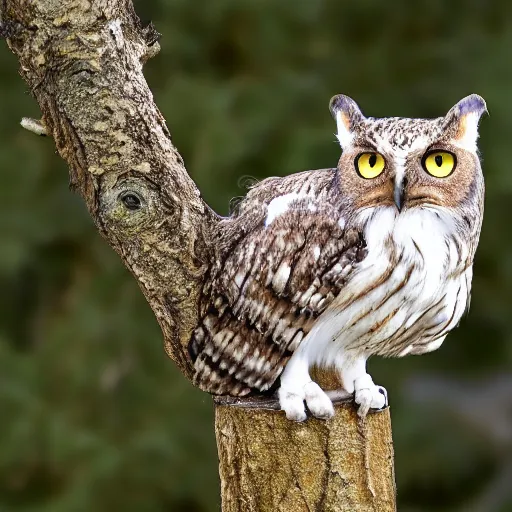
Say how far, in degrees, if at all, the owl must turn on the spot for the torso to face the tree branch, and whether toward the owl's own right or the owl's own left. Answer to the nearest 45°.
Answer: approximately 90° to the owl's own right

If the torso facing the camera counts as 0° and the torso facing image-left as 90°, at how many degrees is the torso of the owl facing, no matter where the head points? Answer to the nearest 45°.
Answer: approximately 315°
